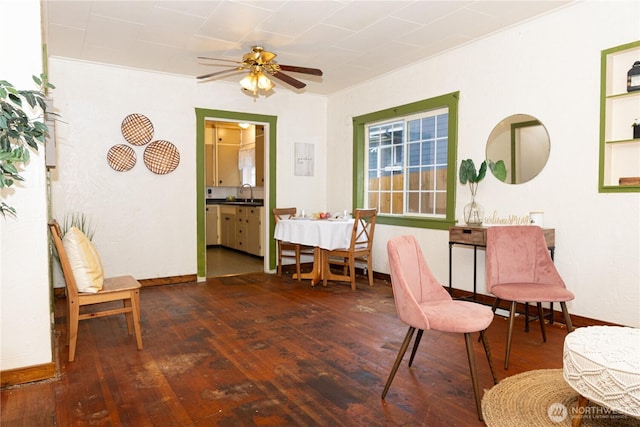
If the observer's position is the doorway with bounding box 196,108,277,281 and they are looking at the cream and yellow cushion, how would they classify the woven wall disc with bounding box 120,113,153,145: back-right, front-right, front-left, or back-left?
front-right

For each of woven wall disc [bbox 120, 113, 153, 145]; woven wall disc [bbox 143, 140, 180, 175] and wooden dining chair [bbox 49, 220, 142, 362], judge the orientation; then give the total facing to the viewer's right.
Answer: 1

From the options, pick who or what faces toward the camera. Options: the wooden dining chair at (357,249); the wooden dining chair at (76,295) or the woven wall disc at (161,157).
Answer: the woven wall disc

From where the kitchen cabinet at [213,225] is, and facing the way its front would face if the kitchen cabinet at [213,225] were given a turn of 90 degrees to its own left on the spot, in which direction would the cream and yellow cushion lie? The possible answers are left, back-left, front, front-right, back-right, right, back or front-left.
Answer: right

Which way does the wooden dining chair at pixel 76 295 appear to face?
to the viewer's right

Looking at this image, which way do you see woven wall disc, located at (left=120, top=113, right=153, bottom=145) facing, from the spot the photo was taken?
facing the viewer

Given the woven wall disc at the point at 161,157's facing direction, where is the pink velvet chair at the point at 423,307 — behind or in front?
in front

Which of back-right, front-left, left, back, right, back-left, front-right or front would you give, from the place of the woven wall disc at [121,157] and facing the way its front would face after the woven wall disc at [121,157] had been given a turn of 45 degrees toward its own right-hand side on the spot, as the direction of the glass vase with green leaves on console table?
left

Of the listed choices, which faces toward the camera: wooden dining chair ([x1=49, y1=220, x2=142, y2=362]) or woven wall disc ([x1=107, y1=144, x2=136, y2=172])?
the woven wall disc

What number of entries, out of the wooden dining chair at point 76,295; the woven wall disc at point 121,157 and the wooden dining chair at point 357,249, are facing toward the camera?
1

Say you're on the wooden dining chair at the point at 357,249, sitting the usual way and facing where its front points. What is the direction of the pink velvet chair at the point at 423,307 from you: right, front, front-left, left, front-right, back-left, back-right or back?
back-left

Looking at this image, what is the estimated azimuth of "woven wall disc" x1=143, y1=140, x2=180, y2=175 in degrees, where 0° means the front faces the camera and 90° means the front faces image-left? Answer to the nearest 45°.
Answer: approximately 0°

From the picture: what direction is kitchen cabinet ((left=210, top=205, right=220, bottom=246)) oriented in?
toward the camera

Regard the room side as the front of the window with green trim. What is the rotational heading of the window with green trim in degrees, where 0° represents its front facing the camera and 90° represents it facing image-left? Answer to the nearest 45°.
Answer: approximately 45°

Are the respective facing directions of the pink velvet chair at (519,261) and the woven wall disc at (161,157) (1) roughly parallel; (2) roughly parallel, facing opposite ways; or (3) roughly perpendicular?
roughly parallel

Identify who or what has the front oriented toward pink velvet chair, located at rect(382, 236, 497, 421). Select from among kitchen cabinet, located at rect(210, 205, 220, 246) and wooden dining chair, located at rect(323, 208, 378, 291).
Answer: the kitchen cabinet

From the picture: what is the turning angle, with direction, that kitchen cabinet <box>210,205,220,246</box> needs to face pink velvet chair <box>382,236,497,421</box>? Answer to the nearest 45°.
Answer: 0° — it already faces it

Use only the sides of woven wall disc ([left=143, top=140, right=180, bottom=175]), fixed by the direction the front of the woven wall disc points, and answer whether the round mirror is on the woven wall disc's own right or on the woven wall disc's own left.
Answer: on the woven wall disc's own left

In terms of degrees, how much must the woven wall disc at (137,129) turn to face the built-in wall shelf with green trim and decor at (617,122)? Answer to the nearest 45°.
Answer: approximately 45° to its left
